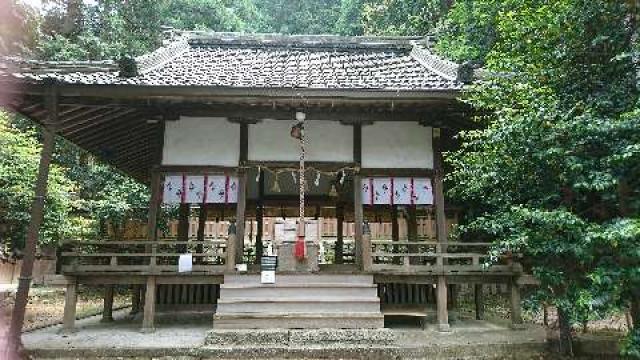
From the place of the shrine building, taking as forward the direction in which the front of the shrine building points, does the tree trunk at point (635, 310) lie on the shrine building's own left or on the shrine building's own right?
on the shrine building's own left

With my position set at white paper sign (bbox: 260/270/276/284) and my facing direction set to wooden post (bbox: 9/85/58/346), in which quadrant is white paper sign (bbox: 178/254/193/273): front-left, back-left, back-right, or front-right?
front-right

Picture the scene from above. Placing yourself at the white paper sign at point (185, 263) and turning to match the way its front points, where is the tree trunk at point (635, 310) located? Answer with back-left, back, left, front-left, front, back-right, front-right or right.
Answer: front-left

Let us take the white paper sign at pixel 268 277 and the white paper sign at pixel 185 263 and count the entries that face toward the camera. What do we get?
2

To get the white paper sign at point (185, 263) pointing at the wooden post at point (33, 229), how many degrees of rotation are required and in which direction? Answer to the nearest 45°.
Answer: approximately 90° to its right

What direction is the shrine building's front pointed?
toward the camera

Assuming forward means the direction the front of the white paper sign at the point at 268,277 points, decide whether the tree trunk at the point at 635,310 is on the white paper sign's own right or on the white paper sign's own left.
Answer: on the white paper sign's own left

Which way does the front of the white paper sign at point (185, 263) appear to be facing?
toward the camera

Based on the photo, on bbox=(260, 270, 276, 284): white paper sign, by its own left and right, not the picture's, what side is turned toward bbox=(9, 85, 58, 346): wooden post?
right

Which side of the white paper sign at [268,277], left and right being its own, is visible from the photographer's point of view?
front

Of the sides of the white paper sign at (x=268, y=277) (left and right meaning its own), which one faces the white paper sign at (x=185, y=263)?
right

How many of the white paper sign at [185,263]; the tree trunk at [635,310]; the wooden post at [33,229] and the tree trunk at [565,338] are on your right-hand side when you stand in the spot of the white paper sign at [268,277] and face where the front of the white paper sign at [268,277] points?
2

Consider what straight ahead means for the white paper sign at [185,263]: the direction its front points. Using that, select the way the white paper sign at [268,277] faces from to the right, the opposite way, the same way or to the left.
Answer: the same way

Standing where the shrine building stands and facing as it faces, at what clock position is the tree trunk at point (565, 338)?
The tree trunk is roughly at 10 o'clock from the shrine building.
